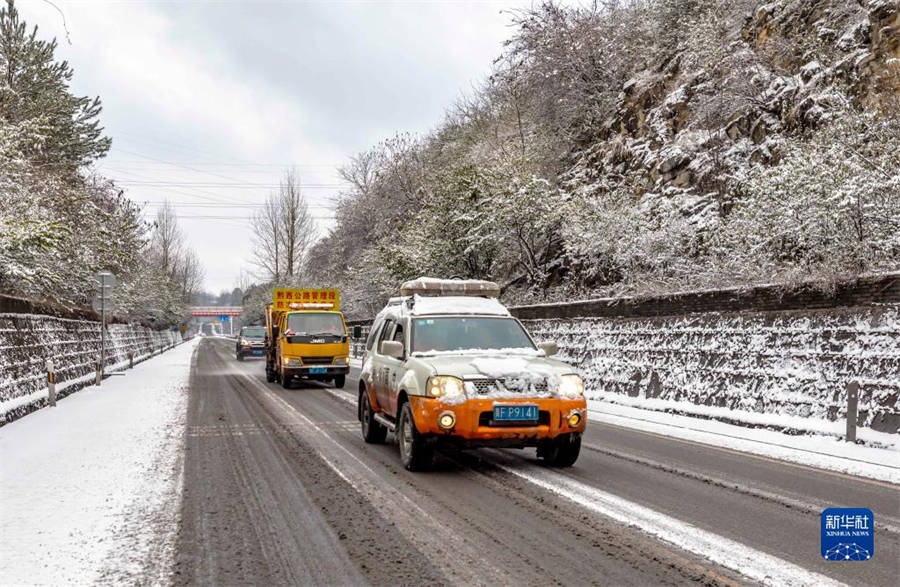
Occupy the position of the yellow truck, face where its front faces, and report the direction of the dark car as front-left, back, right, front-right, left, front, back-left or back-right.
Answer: back

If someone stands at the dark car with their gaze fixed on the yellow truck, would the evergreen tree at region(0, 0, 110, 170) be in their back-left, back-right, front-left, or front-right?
front-right

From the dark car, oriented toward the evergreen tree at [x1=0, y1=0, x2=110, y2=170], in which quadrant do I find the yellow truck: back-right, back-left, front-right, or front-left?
front-left

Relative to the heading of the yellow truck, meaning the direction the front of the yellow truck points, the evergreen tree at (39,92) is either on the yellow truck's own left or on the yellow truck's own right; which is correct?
on the yellow truck's own right

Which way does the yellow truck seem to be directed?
toward the camera
